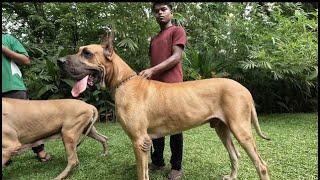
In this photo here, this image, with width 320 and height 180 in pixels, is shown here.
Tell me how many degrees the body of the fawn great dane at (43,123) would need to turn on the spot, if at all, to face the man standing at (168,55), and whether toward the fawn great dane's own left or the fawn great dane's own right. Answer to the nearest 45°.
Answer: approximately 180°

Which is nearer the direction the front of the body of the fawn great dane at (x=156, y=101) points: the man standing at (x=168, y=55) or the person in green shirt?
the person in green shirt

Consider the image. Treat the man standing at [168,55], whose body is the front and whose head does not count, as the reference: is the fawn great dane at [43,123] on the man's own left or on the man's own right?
on the man's own right

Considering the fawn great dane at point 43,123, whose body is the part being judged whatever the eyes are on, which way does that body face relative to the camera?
to the viewer's left

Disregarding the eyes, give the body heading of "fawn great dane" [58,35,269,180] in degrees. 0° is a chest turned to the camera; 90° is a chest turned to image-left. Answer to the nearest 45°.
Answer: approximately 90°

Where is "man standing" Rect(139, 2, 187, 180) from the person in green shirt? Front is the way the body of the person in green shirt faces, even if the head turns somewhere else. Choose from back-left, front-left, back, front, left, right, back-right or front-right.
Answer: front-left

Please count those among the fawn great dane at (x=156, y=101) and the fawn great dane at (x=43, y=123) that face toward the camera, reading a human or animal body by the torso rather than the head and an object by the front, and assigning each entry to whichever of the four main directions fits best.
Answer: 0
